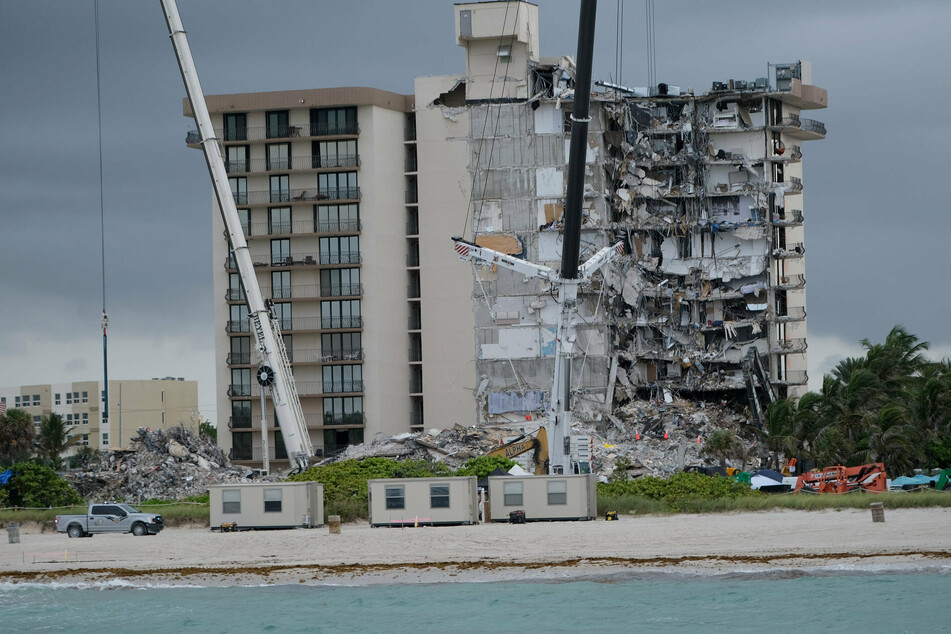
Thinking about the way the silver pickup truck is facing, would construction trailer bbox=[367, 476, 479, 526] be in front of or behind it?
in front

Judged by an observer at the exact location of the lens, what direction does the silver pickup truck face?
facing to the right of the viewer

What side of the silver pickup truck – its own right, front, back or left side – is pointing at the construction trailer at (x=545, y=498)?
front
